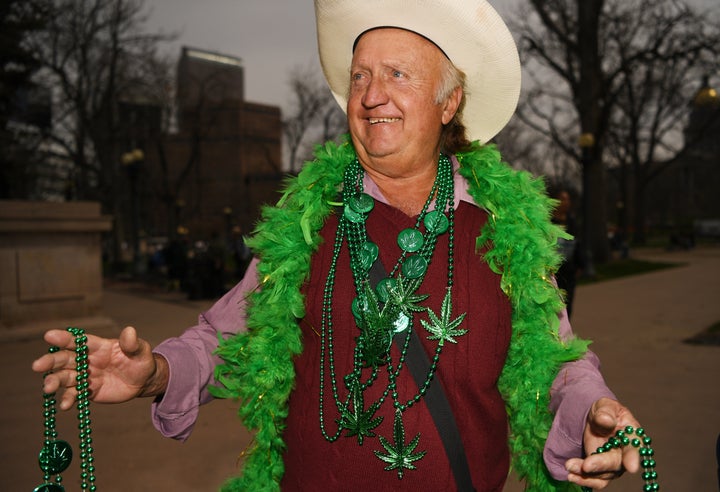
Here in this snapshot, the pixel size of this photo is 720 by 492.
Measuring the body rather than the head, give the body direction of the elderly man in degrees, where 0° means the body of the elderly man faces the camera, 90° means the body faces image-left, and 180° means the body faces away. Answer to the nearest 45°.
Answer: approximately 0°

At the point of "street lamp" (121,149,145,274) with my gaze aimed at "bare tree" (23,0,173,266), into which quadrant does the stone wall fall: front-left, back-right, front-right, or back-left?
back-left

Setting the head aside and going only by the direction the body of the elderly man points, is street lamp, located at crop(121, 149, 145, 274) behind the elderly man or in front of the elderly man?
behind

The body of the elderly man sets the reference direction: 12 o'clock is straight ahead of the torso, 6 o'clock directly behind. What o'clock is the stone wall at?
The stone wall is roughly at 5 o'clock from the elderly man.

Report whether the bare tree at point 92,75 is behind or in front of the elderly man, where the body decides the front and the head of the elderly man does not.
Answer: behind

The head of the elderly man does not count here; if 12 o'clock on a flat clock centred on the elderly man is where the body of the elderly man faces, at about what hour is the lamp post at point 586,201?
The lamp post is roughly at 7 o'clock from the elderly man.

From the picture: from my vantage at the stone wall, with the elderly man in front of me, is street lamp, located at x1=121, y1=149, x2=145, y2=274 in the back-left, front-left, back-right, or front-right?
back-left
